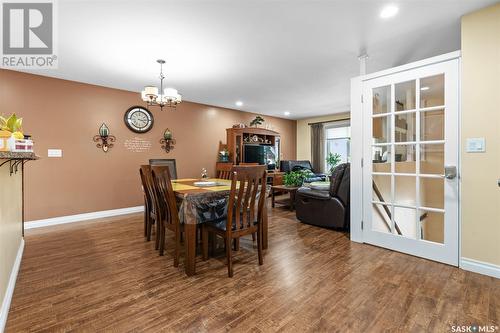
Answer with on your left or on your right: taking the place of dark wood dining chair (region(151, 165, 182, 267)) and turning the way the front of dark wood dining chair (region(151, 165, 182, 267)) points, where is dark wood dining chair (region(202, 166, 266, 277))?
on your right

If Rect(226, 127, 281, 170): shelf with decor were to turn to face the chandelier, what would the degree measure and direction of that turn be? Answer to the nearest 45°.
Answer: approximately 45° to its right

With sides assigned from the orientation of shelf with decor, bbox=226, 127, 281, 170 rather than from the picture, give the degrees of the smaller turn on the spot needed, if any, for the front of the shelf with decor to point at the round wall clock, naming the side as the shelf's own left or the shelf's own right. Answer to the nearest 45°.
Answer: approximately 90° to the shelf's own right

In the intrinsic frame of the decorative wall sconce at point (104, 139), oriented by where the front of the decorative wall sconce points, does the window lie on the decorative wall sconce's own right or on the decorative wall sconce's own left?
on the decorative wall sconce's own left

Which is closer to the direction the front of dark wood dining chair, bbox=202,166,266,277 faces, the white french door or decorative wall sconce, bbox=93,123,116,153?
the decorative wall sconce

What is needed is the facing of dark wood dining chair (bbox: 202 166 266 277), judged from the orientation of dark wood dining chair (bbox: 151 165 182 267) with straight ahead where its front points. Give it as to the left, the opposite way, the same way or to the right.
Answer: to the left

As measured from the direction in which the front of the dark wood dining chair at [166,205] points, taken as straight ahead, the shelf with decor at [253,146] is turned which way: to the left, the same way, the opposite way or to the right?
to the right

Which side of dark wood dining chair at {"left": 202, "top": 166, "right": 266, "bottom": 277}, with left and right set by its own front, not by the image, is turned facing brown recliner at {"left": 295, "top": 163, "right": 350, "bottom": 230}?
right

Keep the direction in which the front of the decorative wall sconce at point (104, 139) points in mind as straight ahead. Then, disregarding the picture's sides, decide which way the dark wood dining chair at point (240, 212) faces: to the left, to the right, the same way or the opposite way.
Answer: the opposite way

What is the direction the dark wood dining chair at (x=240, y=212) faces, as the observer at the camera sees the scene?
facing away from the viewer and to the left of the viewer

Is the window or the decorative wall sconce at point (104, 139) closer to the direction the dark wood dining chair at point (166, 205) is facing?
the window

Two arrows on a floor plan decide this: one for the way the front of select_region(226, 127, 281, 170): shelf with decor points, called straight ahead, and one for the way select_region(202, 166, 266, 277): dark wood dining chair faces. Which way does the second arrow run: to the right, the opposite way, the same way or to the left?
the opposite way

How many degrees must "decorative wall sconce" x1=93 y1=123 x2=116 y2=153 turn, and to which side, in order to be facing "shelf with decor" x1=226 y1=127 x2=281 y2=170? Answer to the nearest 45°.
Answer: approximately 90° to its left

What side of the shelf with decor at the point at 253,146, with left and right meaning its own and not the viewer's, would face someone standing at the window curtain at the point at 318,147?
left

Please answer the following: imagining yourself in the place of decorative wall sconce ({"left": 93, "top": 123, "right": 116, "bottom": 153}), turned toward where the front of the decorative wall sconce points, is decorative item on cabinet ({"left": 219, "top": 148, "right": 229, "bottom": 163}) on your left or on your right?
on your left
